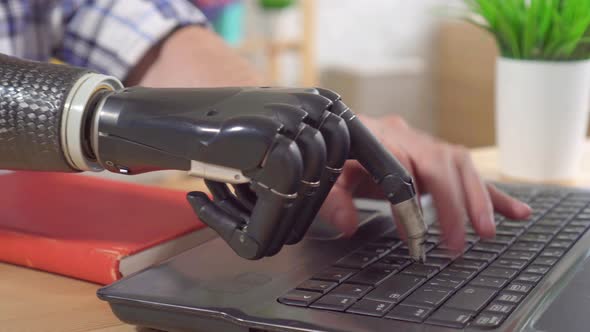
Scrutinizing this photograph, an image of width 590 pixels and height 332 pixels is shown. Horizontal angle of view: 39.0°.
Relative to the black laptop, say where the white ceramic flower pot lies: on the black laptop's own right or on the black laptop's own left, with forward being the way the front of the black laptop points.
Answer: on the black laptop's own right

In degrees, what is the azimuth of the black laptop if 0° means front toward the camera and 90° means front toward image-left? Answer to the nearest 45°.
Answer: approximately 135°
